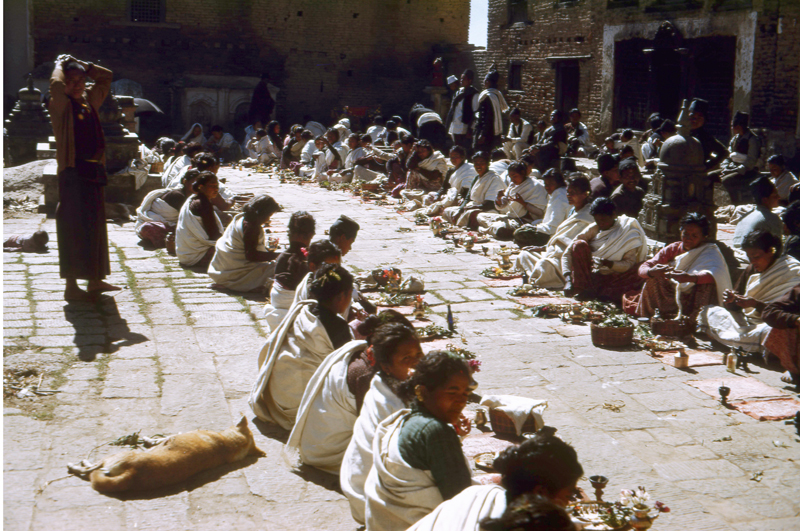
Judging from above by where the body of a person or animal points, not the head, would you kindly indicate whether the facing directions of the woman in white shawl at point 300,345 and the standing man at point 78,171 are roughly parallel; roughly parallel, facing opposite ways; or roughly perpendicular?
roughly perpendicular

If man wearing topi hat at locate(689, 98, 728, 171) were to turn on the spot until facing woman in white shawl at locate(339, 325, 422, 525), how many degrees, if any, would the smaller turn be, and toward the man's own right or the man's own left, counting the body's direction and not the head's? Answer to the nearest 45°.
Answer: approximately 45° to the man's own left

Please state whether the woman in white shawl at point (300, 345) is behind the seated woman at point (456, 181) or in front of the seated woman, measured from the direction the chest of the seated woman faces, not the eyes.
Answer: in front

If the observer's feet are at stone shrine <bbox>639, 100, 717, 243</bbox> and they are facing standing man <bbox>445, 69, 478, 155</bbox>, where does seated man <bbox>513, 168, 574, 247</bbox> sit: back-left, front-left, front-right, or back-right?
front-left

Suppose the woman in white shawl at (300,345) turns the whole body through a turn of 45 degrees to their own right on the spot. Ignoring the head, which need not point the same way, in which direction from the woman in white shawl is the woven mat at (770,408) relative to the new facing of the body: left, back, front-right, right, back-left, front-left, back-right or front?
front

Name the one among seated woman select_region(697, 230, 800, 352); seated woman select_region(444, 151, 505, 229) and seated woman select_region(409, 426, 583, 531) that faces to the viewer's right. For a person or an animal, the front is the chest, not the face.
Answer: seated woman select_region(409, 426, 583, 531)

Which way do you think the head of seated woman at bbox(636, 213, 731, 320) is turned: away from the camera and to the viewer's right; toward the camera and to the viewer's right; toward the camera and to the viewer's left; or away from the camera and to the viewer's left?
toward the camera and to the viewer's left

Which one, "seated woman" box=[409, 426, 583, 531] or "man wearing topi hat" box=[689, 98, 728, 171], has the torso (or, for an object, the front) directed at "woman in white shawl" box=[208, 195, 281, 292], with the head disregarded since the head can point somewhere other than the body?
the man wearing topi hat

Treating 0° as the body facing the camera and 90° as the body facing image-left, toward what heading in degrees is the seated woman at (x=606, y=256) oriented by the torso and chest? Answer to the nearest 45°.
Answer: approximately 45°

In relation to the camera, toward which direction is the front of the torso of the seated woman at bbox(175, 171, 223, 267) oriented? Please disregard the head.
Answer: to the viewer's right

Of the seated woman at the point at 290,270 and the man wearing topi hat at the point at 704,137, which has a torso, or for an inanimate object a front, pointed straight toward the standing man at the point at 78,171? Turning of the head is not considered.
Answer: the man wearing topi hat

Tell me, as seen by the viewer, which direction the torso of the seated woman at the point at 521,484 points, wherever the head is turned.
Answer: to the viewer's right

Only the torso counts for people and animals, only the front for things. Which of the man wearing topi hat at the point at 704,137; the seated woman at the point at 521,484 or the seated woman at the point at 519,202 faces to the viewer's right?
the seated woman at the point at 521,484

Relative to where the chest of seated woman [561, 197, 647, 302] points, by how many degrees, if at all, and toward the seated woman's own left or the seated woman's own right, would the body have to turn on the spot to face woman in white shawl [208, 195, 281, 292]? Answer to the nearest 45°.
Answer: approximately 45° to the seated woman's own right
